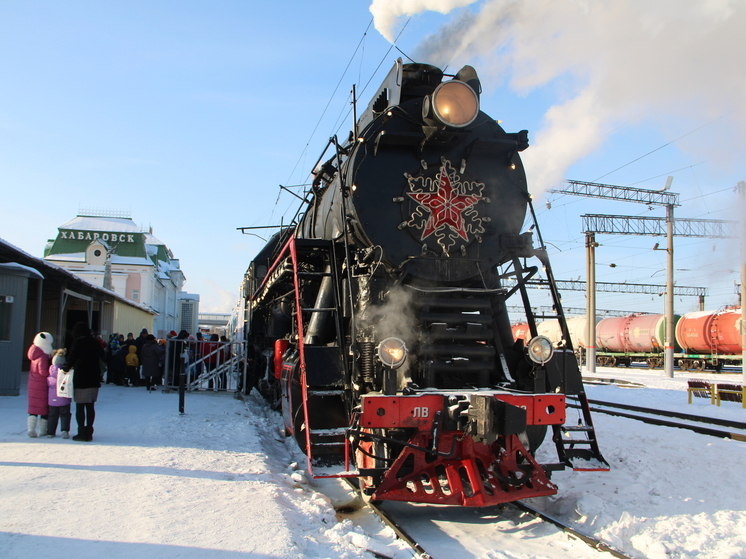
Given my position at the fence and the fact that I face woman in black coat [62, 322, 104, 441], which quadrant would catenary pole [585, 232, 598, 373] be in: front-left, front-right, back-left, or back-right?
back-left

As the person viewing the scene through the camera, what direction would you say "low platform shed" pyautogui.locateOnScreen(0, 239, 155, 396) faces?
facing the viewer and to the right of the viewer

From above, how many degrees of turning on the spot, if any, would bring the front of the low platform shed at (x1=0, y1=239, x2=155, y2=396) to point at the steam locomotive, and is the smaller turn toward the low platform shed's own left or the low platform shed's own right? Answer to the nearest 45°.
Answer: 0° — it already faces it

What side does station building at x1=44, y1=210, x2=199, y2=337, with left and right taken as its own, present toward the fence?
front

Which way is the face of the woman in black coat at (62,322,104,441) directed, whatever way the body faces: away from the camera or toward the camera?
away from the camera

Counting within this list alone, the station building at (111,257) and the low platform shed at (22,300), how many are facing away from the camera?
0

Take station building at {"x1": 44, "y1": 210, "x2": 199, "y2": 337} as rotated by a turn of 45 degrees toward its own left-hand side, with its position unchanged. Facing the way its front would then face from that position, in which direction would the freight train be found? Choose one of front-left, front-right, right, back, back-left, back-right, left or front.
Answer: front

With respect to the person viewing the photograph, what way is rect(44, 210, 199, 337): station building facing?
facing the viewer

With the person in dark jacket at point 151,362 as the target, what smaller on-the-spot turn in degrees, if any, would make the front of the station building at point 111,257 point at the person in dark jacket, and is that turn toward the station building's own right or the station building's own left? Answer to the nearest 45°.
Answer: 0° — it already faces them
